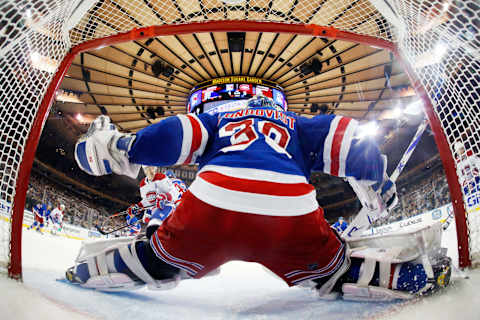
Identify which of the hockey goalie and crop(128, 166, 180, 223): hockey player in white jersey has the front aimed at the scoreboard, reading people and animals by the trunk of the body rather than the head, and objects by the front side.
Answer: the hockey goalie

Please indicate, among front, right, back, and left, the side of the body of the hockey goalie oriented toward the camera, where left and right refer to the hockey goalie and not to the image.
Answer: back

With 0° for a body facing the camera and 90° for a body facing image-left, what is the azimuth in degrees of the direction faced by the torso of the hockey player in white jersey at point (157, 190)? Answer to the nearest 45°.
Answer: approximately 45°

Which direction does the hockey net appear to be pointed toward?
away from the camera

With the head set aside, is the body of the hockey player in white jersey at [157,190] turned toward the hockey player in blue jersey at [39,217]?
no

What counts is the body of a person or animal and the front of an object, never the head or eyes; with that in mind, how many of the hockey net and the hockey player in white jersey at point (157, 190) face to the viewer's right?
0

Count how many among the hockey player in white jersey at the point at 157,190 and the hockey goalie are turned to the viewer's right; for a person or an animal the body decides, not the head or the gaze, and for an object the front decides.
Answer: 0

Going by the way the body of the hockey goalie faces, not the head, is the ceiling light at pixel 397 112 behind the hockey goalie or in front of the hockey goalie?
in front

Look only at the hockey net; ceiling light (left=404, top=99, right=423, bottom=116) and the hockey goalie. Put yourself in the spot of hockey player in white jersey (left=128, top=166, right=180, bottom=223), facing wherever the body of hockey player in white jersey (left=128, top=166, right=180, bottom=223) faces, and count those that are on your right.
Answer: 0
